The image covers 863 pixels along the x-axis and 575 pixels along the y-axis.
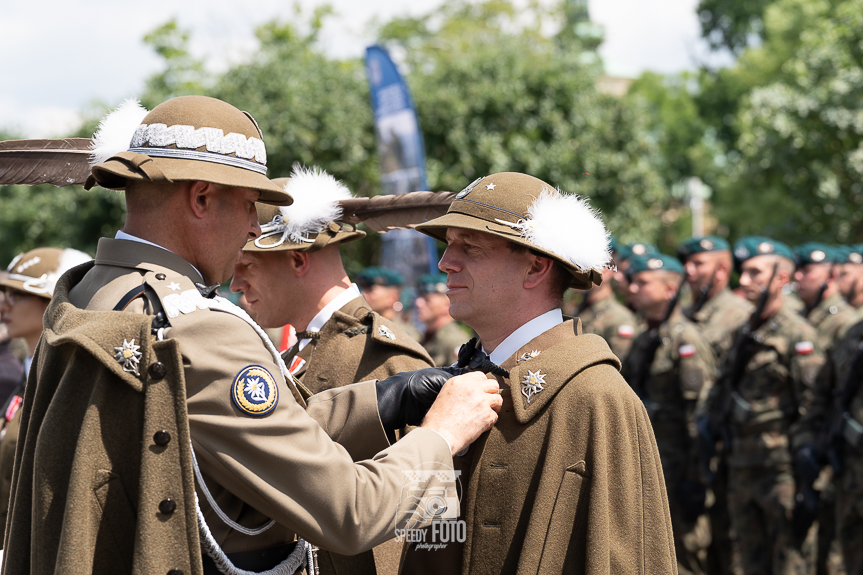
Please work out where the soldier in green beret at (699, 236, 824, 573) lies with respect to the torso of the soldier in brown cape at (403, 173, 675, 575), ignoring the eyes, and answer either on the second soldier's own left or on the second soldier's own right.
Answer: on the second soldier's own right

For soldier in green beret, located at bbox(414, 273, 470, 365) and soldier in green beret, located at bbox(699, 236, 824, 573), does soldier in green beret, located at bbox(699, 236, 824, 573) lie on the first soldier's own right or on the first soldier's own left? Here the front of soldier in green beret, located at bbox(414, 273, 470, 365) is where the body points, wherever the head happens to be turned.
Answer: on the first soldier's own left

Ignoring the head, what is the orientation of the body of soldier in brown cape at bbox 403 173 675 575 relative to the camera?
to the viewer's left

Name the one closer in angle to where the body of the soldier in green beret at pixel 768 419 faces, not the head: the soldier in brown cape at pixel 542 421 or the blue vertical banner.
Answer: the soldier in brown cape

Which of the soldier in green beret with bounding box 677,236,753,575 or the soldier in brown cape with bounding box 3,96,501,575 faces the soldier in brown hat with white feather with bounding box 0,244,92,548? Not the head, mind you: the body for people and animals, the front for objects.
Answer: the soldier in green beret

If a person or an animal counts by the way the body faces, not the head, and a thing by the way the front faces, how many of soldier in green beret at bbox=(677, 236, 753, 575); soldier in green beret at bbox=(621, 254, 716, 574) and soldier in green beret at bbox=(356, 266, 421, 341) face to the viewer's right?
0

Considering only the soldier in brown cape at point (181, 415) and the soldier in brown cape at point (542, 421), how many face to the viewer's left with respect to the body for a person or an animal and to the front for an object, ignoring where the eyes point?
1

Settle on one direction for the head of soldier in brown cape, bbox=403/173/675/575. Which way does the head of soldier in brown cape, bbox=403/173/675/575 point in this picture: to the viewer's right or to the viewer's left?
to the viewer's left

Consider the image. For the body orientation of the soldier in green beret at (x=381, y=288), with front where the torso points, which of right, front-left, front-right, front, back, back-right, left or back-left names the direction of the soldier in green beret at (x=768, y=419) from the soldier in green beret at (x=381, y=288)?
left

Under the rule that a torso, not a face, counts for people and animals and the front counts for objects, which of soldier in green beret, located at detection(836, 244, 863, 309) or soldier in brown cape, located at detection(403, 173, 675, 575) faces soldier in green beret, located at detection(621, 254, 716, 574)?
soldier in green beret, located at detection(836, 244, 863, 309)

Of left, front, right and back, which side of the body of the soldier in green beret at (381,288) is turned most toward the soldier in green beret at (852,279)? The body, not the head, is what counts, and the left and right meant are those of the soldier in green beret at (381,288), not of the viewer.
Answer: left

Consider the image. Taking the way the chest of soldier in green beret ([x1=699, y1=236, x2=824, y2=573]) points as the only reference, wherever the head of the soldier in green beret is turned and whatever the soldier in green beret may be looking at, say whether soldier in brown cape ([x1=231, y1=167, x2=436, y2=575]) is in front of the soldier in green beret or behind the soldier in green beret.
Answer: in front
